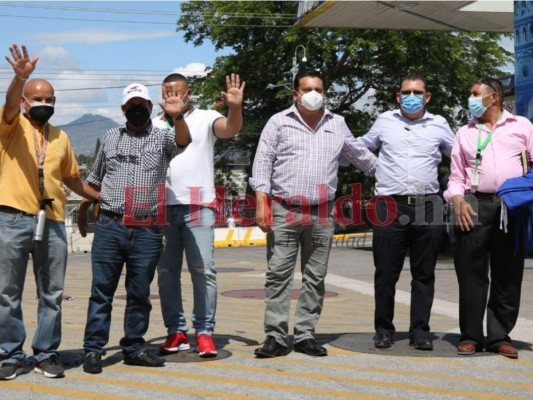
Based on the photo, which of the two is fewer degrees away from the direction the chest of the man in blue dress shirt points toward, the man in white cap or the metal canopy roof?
the man in white cap

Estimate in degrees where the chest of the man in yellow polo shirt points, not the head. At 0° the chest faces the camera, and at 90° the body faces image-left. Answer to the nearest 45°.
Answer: approximately 0°

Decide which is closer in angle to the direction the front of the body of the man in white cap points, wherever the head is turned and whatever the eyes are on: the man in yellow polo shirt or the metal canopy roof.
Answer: the man in yellow polo shirt

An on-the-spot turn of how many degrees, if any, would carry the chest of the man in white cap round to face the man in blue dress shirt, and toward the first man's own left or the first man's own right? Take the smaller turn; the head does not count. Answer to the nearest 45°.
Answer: approximately 90° to the first man's own left

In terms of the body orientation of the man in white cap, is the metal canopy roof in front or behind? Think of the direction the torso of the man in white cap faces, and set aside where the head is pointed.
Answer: behind

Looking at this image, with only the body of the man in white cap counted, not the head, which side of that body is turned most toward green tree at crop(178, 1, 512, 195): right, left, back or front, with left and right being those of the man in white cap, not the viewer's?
back
